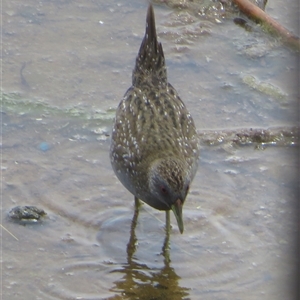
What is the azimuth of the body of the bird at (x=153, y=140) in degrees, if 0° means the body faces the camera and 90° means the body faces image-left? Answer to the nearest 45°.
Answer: approximately 0°

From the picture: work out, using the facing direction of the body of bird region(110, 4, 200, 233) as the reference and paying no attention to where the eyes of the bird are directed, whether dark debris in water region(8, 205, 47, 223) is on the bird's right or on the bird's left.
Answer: on the bird's right

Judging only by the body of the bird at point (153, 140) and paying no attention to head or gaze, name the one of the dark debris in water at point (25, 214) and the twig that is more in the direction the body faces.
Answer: the dark debris in water

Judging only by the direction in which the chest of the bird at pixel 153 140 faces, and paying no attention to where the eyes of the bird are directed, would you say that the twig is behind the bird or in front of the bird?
behind

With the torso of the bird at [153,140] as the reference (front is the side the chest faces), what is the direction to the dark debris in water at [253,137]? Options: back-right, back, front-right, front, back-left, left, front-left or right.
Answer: back-left

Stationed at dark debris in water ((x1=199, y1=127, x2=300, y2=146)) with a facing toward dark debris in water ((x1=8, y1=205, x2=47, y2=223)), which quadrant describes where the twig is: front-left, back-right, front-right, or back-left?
back-right

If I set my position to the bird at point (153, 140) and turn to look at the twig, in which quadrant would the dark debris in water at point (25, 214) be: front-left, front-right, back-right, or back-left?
back-left
